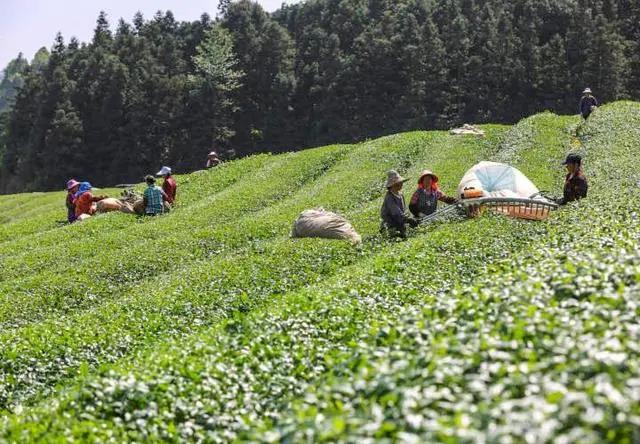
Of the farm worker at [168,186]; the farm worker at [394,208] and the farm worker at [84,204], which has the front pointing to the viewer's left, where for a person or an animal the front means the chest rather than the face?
the farm worker at [168,186]

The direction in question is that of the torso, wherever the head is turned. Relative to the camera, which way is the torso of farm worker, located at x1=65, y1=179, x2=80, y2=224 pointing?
to the viewer's right

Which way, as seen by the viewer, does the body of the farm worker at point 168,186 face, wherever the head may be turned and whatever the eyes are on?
to the viewer's left

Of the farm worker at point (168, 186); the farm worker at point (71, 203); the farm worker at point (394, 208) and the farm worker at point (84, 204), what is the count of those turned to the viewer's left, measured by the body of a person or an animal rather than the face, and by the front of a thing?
1

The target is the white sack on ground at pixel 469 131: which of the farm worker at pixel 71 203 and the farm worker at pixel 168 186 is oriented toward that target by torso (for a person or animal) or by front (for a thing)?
the farm worker at pixel 71 203

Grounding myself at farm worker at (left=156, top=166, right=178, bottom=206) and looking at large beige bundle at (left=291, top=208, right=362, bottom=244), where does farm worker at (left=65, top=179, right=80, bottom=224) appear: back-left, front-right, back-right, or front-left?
back-right

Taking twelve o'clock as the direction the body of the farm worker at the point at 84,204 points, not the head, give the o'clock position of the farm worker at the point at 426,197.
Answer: the farm worker at the point at 426,197 is roughly at 2 o'clock from the farm worker at the point at 84,204.

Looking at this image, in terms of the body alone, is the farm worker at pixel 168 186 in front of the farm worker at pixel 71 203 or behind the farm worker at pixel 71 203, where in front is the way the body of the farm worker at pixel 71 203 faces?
in front

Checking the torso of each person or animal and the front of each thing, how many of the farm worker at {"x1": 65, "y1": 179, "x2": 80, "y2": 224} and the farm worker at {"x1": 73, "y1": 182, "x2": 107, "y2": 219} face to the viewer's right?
2

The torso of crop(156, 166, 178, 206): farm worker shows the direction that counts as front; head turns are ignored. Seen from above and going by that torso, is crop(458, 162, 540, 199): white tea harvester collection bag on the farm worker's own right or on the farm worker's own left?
on the farm worker's own left
